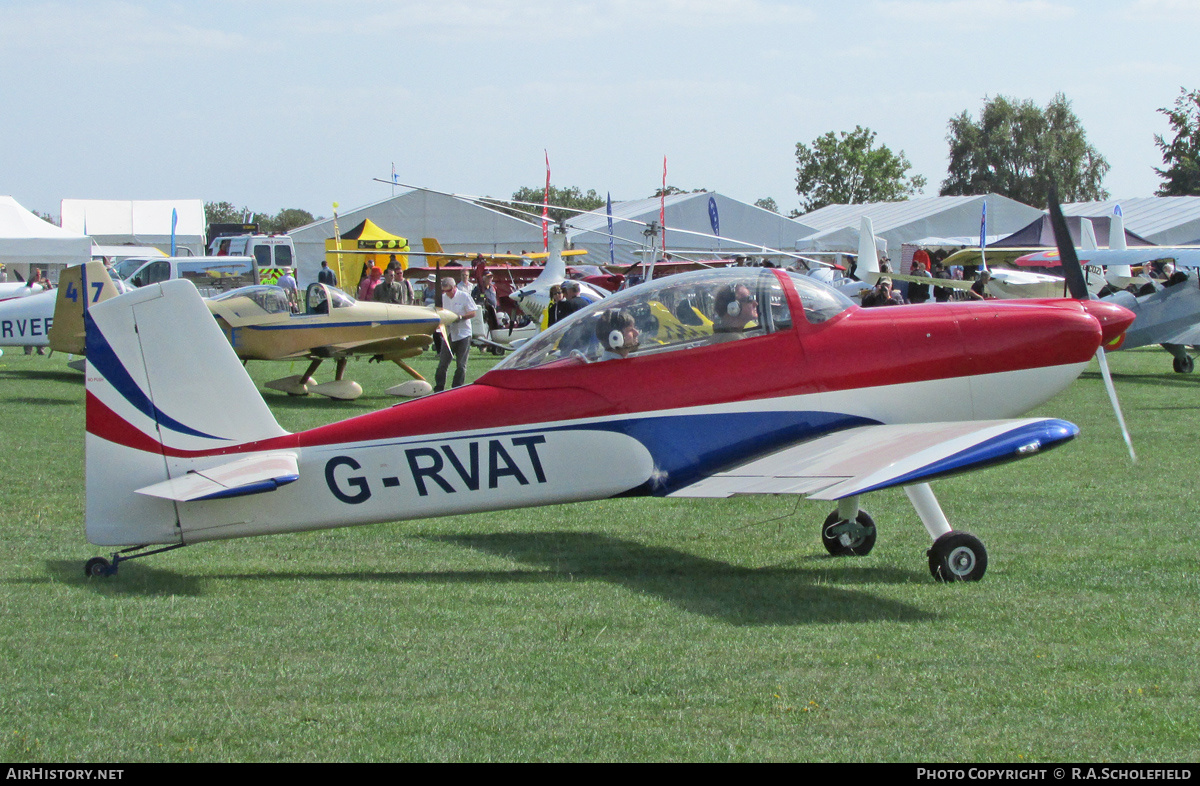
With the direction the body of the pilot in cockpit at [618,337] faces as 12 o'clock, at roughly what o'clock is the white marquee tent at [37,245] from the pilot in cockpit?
The white marquee tent is roughly at 8 o'clock from the pilot in cockpit.

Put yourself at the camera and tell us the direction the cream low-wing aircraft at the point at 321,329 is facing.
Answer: facing to the right of the viewer

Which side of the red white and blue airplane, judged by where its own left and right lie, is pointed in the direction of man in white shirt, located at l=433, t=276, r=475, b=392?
left

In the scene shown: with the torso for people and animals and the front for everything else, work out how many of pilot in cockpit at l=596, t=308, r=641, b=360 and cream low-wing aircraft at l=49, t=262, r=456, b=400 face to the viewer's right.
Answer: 2

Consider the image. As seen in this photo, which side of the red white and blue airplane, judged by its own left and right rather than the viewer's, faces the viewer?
right

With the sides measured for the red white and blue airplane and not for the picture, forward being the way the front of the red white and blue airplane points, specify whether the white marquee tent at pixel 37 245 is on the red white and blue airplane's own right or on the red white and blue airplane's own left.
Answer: on the red white and blue airplane's own left

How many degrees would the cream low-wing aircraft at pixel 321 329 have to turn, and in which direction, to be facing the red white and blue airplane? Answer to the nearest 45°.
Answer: approximately 90° to its right

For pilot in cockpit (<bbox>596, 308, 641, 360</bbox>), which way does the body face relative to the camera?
to the viewer's right

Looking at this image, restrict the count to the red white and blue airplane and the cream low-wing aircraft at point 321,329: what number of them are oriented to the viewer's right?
2

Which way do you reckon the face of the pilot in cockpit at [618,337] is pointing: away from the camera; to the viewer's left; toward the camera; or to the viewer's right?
to the viewer's right

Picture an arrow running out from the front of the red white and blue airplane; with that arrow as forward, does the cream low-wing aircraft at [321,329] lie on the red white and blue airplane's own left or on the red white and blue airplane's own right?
on the red white and blue airplane's own left
